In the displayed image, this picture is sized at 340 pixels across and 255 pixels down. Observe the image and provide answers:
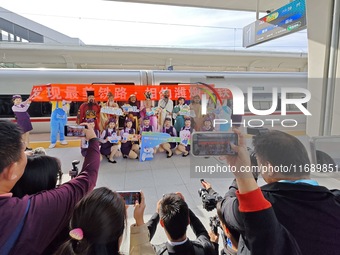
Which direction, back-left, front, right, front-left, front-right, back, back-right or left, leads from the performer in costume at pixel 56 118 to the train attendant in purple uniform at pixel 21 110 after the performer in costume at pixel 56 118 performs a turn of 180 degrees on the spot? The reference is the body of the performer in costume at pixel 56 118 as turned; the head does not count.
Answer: left

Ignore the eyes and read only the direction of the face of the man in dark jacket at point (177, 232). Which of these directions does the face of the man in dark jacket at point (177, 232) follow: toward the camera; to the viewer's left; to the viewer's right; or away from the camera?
away from the camera

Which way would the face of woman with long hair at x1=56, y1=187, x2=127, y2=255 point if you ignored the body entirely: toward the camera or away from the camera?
away from the camera

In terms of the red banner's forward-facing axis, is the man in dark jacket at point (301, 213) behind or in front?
in front

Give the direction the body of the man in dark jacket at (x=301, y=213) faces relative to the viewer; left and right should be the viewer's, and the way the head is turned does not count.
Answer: facing away from the viewer and to the left of the viewer

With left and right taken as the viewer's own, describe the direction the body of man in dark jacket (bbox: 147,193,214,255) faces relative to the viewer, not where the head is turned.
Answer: facing away from the viewer

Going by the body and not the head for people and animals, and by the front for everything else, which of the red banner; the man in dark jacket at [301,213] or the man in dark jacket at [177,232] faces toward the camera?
the red banner

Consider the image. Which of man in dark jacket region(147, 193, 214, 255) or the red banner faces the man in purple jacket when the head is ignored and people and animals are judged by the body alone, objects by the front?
the red banner

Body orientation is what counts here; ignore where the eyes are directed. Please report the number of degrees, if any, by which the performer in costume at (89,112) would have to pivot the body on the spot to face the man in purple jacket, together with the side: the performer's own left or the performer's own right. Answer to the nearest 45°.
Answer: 0° — they already face them

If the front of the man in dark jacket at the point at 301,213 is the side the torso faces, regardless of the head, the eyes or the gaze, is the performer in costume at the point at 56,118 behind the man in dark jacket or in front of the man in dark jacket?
in front

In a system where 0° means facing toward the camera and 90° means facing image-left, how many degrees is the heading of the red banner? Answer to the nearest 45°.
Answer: approximately 0°

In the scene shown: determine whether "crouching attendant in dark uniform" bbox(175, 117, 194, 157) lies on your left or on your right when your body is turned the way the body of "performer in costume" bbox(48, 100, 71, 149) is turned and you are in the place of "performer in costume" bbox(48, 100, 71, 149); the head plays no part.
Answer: on your left

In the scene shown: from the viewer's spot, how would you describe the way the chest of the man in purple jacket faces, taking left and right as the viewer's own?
facing away from the viewer and to the right of the viewer

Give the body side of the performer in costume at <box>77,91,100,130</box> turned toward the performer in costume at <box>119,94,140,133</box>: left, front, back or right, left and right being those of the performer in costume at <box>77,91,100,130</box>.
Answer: left

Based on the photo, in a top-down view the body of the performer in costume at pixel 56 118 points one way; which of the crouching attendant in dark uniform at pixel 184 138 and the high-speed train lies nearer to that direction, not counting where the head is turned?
the crouching attendant in dark uniform

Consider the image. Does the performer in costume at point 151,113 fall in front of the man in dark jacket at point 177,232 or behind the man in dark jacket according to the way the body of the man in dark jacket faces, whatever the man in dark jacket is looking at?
in front
